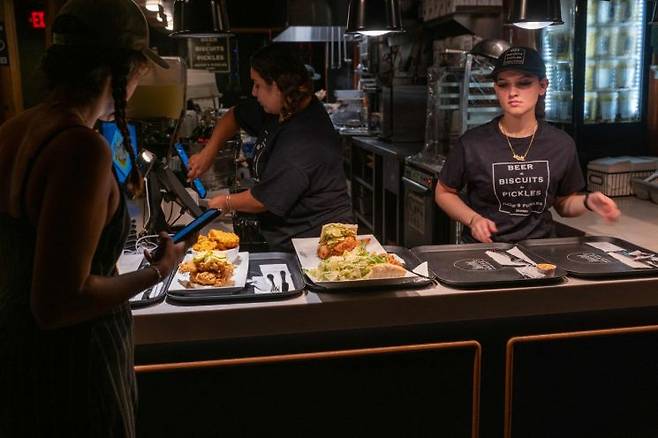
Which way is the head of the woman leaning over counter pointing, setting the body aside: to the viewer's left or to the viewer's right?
to the viewer's left

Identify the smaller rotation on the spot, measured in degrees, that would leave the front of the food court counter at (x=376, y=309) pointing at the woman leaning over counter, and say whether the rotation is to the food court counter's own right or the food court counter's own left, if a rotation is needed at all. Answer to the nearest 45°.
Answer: approximately 180°

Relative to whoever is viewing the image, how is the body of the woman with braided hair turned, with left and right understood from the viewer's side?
facing away from the viewer and to the right of the viewer

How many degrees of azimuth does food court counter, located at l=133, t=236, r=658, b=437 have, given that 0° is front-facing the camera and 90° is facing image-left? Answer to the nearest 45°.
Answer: approximately 0°
